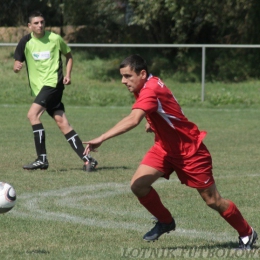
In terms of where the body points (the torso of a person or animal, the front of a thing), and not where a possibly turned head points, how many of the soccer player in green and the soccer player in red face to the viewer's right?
0

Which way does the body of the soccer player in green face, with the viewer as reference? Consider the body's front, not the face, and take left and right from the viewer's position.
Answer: facing the viewer and to the left of the viewer

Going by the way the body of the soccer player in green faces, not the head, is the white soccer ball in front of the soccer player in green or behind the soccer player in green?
in front

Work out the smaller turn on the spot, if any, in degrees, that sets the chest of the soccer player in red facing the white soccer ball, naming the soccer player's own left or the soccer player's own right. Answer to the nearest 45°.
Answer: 0° — they already face it

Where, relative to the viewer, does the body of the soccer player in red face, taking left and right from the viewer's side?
facing to the left of the viewer

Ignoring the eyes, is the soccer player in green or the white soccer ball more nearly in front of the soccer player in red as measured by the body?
the white soccer ball

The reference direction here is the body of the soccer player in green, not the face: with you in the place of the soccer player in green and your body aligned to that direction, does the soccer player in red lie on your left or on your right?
on your left
